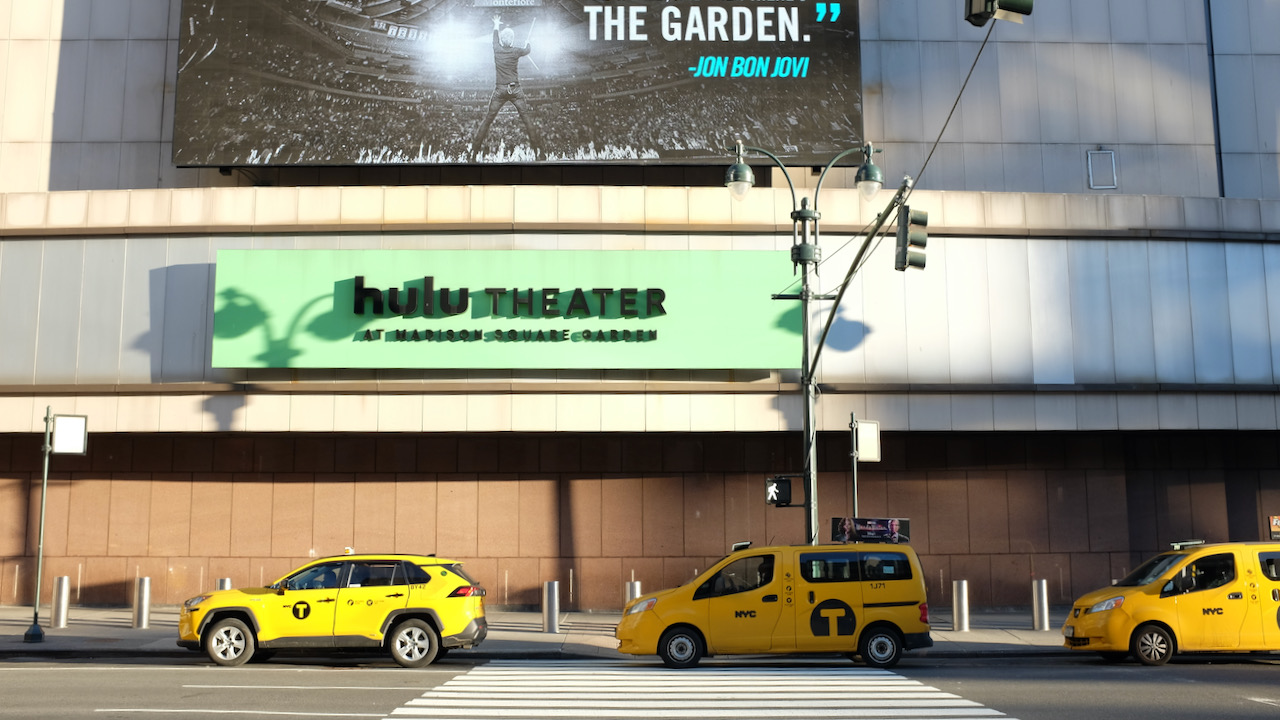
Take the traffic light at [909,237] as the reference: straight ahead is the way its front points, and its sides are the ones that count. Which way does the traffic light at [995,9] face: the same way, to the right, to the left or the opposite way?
the same way

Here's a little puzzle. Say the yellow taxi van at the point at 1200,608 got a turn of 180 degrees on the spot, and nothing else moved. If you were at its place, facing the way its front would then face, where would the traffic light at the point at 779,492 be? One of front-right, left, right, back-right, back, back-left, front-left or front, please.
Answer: back-left

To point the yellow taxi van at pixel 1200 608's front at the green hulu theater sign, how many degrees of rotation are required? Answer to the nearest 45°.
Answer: approximately 45° to its right

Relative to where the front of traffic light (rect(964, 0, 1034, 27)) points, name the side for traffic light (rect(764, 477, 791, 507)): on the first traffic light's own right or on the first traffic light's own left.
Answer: on the first traffic light's own left

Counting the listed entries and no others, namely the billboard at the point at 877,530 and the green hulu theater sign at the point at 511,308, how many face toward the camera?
2

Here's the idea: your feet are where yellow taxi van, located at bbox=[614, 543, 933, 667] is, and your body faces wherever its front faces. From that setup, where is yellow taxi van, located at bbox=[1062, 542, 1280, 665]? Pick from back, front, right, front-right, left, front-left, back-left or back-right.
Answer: back

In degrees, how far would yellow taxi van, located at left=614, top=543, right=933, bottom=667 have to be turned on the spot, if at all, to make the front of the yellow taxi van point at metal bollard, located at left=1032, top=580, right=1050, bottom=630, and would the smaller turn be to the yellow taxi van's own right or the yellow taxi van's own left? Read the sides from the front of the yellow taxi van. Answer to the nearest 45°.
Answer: approximately 135° to the yellow taxi van's own right

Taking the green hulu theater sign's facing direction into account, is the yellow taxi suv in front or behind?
in front

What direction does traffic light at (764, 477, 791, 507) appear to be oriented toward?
toward the camera

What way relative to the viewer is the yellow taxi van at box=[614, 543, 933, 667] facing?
to the viewer's left

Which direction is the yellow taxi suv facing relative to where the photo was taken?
to the viewer's left

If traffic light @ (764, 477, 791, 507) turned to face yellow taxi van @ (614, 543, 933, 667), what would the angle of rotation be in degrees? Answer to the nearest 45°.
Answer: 0° — it already faces it

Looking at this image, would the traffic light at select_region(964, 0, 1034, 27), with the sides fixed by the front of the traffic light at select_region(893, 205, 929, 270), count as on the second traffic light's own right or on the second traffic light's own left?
on the second traffic light's own right

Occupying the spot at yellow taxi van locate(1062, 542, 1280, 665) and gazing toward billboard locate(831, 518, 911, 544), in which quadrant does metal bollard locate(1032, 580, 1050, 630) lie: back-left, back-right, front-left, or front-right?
front-right

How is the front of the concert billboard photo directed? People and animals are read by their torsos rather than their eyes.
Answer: toward the camera

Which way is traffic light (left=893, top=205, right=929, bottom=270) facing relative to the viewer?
to the viewer's right
